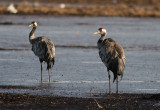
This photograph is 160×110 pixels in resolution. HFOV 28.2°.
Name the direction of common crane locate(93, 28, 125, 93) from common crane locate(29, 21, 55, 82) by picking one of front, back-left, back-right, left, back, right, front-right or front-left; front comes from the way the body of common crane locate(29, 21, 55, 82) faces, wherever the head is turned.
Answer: back-left

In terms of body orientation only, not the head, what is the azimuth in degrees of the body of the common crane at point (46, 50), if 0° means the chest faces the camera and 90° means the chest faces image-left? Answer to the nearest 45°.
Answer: approximately 90°
